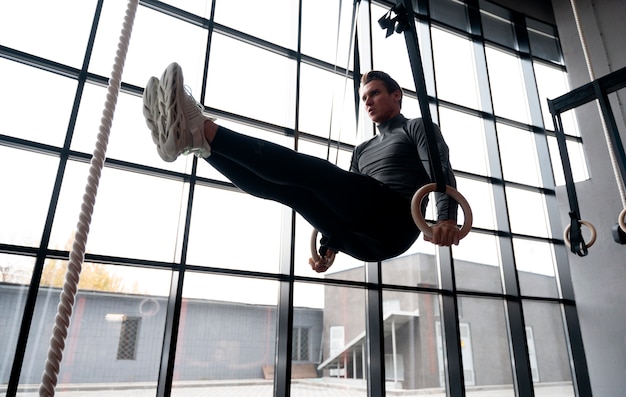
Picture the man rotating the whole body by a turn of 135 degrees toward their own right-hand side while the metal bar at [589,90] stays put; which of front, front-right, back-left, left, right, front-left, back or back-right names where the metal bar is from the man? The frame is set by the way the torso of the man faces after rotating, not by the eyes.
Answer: front-right

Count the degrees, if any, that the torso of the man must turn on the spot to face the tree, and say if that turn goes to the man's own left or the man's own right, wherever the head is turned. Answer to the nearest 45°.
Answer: approximately 90° to the man's own right

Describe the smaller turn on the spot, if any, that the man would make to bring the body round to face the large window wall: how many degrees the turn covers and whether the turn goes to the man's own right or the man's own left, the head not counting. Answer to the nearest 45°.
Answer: approximately 135° to the man's own right

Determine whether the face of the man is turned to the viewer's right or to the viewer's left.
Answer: to the viewer's left

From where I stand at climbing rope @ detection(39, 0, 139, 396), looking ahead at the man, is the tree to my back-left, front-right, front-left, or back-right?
front-left

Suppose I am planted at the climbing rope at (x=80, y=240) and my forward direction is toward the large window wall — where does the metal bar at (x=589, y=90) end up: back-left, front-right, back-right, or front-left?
front-right

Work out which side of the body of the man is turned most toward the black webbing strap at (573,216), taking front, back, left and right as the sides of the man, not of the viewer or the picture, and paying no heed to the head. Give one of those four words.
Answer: back

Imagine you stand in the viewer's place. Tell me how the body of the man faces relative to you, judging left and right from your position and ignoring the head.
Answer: facing the viewer and to the left of the viewer

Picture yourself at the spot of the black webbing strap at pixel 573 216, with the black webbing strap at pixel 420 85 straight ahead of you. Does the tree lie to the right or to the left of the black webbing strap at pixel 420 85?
right

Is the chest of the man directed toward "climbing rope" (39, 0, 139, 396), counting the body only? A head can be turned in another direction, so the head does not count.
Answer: yes
